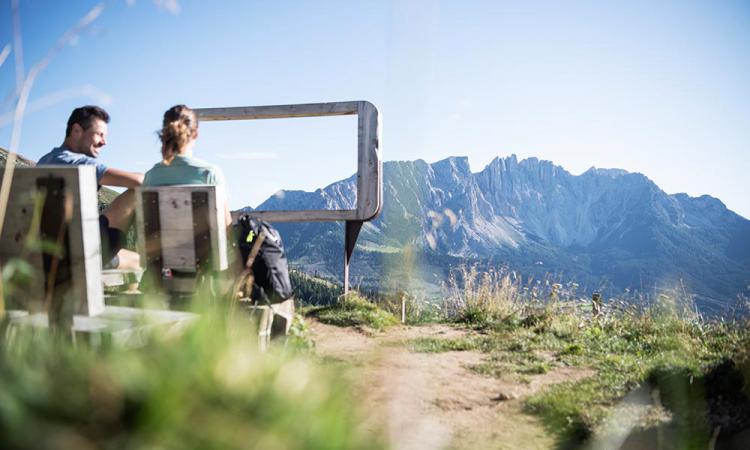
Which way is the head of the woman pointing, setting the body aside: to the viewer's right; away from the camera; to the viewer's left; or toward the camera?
away from the camera

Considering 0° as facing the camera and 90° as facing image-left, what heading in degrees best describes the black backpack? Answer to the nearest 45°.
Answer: approximately 270°

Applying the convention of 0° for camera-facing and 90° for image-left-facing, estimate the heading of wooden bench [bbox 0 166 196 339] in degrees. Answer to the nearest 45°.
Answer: approximately 225°

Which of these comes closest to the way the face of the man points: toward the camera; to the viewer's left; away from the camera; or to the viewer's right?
to the viewer's right
